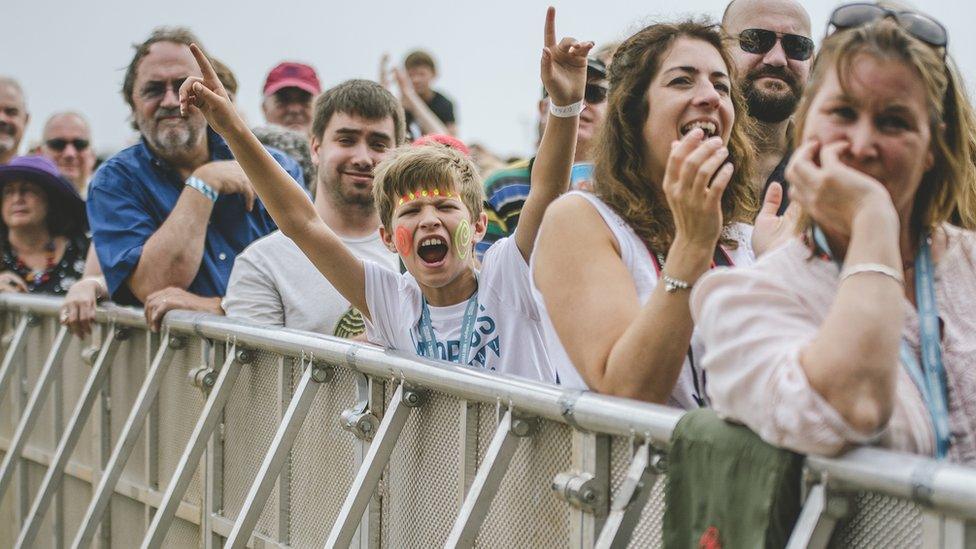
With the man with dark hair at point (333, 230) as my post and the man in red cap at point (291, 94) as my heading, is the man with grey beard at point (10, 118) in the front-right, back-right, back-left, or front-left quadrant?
front-left

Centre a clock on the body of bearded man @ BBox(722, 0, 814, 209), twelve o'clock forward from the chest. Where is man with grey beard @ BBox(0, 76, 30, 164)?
The man with grey beard is roughly at 4 o'clock from the bearded man.

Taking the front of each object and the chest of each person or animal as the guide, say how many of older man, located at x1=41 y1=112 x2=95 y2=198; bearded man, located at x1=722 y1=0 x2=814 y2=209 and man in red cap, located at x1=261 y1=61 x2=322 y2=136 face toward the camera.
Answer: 3

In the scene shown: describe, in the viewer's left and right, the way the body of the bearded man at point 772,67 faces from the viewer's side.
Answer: facing the viewer

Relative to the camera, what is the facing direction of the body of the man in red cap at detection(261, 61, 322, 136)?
toward the camera

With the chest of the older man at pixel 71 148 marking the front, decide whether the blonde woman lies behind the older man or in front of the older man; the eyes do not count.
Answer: in front

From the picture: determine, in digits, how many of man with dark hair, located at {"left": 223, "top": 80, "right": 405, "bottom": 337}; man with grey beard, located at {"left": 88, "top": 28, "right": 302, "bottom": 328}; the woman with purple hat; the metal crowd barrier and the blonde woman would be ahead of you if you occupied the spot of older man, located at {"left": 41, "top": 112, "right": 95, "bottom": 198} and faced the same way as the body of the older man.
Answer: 5

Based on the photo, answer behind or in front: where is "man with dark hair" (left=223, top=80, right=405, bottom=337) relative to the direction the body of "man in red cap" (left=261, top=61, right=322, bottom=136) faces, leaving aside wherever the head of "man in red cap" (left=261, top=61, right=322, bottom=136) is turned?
in front

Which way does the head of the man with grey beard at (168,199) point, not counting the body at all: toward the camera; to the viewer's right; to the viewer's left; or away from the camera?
toward the camera

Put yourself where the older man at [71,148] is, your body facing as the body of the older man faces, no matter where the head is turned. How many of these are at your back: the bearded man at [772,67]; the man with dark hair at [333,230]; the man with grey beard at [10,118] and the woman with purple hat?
0

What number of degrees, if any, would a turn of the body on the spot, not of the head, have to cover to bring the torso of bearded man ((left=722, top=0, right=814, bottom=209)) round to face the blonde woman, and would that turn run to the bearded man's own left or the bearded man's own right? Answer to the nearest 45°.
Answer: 0° — they already face them

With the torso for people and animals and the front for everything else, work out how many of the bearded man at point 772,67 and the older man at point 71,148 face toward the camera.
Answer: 2

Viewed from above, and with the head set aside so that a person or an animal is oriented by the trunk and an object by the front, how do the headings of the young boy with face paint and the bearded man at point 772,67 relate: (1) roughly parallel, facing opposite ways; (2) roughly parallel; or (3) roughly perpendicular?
roughly parallel

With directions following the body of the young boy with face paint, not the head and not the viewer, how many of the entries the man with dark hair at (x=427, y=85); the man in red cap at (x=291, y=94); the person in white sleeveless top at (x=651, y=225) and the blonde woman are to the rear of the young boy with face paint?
2

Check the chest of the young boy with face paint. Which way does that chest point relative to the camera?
toward the camera

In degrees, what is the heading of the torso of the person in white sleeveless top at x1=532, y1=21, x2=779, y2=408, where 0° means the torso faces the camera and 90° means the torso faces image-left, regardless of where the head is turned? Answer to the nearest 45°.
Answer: approximately 315°

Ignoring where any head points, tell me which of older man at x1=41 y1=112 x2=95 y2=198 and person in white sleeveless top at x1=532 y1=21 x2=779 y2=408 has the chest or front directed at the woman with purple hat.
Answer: the older man

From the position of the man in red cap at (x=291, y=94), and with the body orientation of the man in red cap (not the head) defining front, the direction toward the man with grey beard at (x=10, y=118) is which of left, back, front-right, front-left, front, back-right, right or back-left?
back-right
